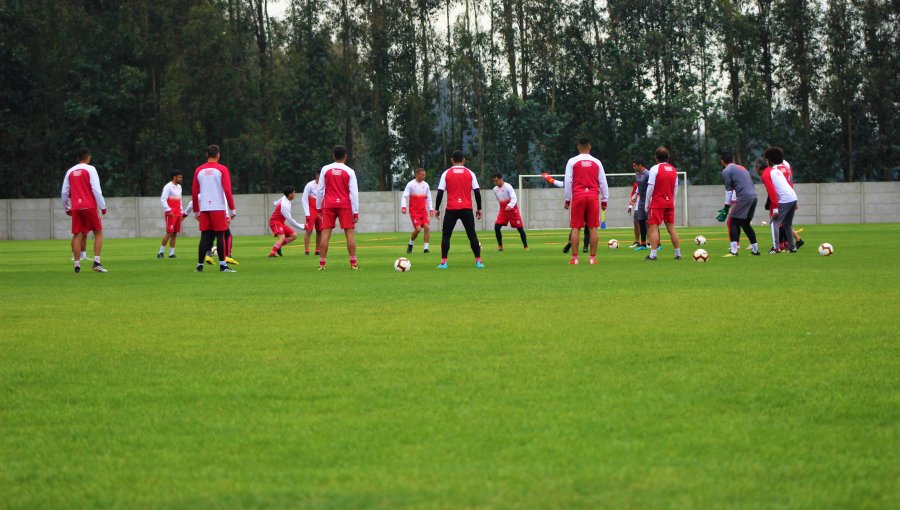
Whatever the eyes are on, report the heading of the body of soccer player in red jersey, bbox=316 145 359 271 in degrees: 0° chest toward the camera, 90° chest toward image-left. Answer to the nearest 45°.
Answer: approximately 180°

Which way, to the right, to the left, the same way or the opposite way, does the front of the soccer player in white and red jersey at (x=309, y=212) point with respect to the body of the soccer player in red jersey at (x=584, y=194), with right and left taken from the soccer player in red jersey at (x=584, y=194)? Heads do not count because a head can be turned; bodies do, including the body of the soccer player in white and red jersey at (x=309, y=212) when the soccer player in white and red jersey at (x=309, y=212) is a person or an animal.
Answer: the opposite way

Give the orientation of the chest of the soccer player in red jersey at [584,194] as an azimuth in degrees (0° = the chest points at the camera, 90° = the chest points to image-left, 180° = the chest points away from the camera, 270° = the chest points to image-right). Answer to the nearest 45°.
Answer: approximately 180°

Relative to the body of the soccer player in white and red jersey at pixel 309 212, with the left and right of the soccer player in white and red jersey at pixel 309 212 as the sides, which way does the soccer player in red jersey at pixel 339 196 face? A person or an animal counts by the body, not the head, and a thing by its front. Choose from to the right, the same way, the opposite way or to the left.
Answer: the opposite way

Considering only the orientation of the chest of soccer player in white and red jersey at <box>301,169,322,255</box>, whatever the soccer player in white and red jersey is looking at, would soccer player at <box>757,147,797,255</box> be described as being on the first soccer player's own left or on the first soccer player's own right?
on the first soccer player's own left

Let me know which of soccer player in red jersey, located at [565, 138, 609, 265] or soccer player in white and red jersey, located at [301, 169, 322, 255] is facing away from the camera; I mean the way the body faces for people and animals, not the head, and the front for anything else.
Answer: soccer player in red jersey, located at [565, 138, 609, 265]

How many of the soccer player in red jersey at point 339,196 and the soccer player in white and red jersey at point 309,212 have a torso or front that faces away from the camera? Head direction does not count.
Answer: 1

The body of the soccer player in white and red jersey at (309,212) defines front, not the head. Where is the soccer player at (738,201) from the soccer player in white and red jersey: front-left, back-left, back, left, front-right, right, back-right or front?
front-left

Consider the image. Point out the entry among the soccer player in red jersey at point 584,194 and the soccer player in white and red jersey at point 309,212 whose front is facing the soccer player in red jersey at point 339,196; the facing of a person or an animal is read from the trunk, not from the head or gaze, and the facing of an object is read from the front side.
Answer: the soccer player in white and red jersey at point 309,212

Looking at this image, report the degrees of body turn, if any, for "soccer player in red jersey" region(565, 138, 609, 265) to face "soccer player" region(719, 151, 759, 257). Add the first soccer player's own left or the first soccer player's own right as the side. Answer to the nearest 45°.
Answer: approximately 45° to the first soccer player's own right

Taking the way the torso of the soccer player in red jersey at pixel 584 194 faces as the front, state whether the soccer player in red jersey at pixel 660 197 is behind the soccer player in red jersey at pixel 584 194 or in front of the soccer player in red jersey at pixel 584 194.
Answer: in front

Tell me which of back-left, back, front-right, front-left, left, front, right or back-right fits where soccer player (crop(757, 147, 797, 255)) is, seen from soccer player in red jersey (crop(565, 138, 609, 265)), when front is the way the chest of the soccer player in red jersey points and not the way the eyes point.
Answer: front-right
